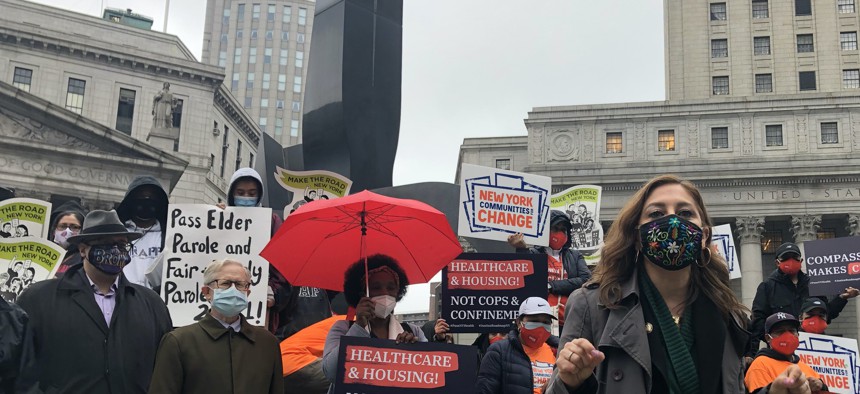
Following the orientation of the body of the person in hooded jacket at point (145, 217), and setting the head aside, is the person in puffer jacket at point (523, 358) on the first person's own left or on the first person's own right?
on the first person's own left

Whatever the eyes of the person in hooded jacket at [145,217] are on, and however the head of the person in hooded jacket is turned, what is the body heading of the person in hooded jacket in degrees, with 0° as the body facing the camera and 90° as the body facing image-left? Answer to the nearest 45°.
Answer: approximately 0°

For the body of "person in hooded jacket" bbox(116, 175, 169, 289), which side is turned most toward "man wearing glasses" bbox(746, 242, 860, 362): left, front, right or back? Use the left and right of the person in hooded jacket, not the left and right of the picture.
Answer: left

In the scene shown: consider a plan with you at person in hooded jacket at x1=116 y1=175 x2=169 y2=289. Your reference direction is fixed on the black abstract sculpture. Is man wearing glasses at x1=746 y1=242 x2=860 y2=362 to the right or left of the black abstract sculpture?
right

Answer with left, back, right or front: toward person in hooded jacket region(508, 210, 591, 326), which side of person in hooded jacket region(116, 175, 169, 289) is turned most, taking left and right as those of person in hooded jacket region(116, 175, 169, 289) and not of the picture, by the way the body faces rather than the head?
left

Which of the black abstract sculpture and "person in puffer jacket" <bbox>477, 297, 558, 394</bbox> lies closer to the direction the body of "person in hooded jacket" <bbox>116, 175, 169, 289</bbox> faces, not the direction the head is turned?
the person in puffer jacket

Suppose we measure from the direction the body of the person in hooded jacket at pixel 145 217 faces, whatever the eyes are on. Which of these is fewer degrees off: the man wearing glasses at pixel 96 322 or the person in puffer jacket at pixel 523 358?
the man wearing glasses
